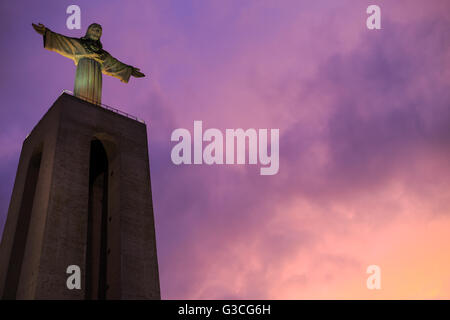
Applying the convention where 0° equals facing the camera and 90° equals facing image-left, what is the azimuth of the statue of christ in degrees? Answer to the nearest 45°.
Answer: approximately 315°
